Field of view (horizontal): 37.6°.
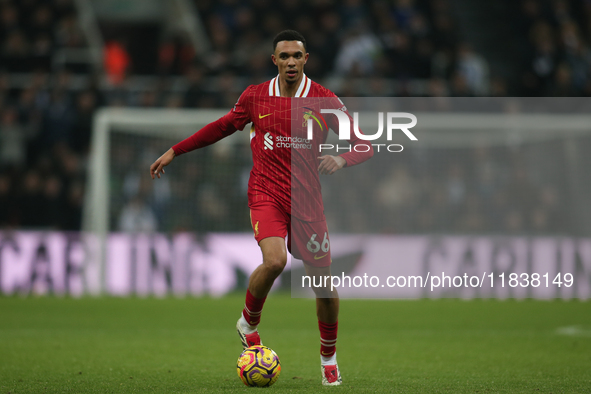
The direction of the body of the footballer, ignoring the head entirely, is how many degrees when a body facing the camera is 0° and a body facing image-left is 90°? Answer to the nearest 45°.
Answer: approximately 0°

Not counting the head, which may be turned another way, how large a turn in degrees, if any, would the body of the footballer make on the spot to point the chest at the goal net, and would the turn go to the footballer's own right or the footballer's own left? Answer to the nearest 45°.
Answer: approximately 180°

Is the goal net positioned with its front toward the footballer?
yes

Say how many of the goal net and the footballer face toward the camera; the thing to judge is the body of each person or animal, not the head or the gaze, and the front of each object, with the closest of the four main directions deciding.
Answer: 2

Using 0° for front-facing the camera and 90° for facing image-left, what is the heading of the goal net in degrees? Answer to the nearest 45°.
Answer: approximately 0°
